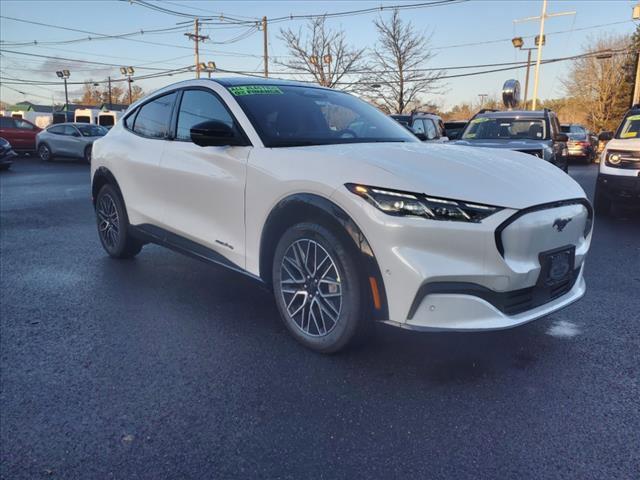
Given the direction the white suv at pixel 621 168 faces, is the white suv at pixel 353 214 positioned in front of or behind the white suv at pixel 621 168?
in front

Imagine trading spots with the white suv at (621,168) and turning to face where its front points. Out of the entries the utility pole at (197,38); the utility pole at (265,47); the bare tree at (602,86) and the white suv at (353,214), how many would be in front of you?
1

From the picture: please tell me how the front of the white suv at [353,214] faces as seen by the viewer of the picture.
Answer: facing the viewer and to the right of the viewer

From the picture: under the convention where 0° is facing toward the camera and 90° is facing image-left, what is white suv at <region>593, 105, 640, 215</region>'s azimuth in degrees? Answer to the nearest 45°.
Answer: approximately 0°

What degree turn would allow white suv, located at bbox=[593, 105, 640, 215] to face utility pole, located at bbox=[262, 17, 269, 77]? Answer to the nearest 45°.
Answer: approximately 135° to its right

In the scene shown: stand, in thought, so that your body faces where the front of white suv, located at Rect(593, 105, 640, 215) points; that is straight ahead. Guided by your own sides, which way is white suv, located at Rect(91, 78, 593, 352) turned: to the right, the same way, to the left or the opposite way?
to the left

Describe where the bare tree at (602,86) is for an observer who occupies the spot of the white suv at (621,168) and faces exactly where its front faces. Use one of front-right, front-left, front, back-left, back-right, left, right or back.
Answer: back

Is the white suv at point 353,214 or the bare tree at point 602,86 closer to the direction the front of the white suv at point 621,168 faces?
the white suv

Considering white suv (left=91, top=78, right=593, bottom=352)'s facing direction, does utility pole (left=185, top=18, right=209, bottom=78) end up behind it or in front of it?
behind

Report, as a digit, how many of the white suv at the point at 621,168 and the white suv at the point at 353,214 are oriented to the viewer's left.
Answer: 0

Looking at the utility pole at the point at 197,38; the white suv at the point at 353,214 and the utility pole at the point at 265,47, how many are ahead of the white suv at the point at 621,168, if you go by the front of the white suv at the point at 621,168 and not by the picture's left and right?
1

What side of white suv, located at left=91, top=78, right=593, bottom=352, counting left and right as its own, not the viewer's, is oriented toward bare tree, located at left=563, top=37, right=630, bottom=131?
left
